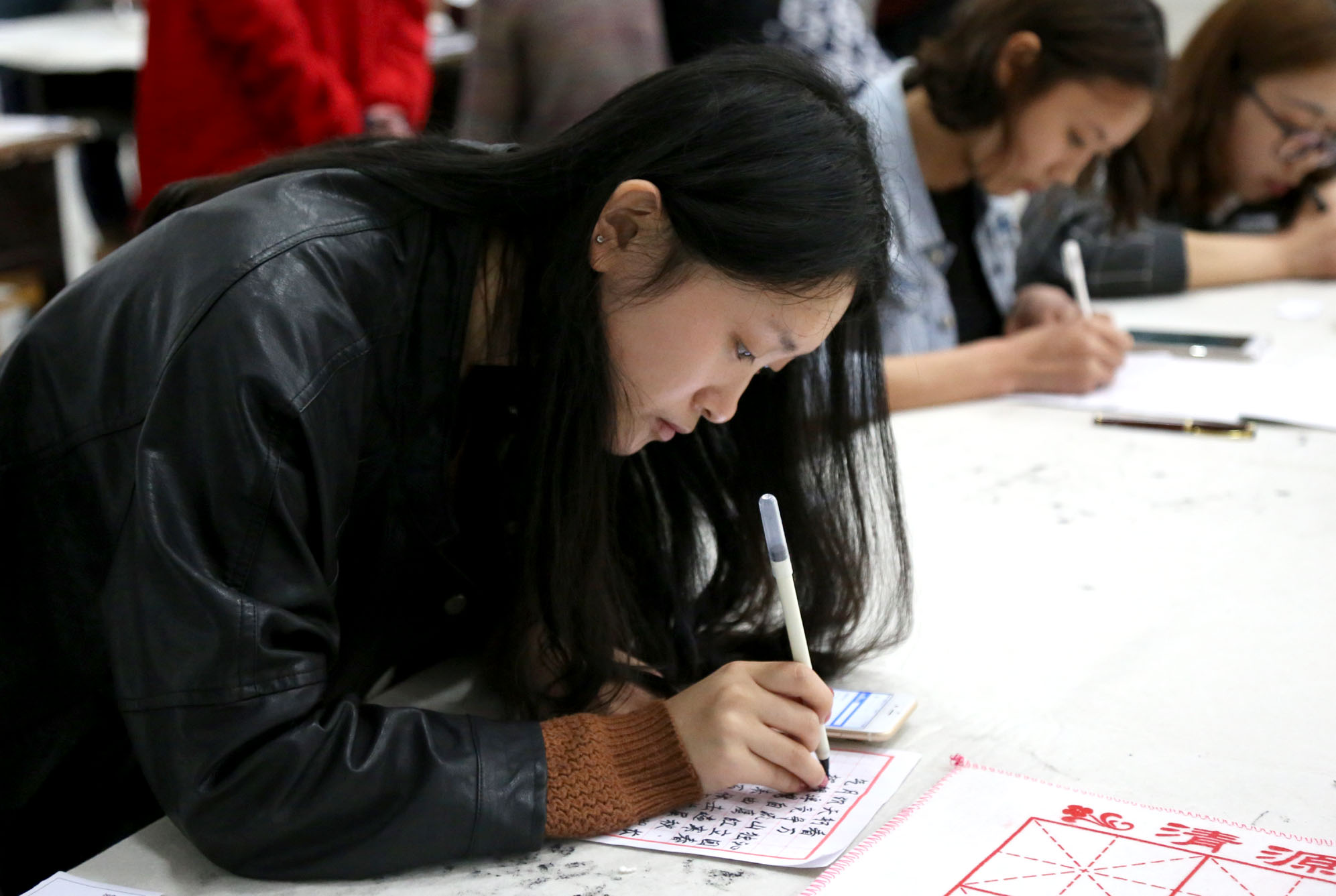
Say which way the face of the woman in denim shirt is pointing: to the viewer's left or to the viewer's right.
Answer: to the viewer's right

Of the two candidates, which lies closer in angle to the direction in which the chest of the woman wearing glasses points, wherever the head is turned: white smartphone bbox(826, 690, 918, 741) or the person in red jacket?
the white smartphone

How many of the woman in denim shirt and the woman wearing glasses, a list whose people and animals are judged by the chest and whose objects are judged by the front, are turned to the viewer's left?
0

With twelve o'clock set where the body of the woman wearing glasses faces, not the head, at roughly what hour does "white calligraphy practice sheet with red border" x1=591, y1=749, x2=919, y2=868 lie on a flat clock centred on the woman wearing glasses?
The white calligraphy practice sheet with red border is roughly at 2 o'clock from the woman wearing glasses.

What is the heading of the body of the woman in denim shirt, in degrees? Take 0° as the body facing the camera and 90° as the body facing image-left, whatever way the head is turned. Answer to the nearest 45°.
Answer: approximately 315°

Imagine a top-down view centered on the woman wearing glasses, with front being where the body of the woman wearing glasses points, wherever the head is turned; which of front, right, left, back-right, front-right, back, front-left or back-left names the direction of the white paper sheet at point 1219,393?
front-right

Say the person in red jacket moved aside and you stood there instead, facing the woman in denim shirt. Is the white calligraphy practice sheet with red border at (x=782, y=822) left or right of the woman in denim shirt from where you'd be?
right

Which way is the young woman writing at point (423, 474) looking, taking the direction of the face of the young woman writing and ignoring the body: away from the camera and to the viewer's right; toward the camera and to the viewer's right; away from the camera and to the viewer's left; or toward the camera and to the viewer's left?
toward the camera and to the viewer's right

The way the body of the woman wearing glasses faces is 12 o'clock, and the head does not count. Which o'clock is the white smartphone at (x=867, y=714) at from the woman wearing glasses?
The white smartphone is roughly at 2 o'clock from the woman wearing glasses.

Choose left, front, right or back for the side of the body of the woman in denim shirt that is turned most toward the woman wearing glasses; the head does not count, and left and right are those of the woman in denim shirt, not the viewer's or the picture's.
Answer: left

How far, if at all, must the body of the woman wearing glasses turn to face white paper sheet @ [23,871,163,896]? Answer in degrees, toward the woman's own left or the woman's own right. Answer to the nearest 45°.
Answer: approximately 45° to the woman's own right

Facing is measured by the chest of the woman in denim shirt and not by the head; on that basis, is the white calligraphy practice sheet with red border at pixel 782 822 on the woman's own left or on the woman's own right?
on the woman's own right

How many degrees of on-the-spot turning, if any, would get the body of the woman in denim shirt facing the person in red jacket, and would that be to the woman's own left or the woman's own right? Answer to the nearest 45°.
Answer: approximately 135° to the woman's own right

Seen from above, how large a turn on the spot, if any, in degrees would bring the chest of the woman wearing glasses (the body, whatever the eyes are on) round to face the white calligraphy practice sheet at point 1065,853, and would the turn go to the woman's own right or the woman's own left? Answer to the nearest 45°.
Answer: approximately 45° to the woman's own right
